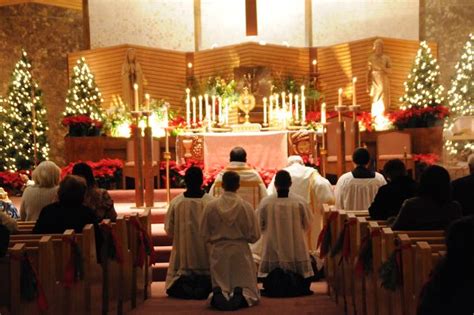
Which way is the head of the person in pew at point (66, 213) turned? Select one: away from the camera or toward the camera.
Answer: away from the camera

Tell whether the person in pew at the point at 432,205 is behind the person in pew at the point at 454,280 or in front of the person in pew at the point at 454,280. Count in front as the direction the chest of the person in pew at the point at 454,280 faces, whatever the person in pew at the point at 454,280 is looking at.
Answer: in front

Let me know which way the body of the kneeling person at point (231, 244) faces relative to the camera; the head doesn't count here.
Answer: away from the camera

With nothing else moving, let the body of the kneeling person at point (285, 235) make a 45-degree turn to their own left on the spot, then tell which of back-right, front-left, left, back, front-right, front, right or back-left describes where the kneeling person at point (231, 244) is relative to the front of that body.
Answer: left

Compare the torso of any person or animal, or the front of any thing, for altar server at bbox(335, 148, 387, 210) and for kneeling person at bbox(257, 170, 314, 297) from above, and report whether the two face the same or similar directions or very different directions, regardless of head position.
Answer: same or similar directions

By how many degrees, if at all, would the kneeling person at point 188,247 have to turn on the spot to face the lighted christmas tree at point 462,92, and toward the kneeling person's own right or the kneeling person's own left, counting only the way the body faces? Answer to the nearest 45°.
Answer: approximately 45° to the kneeling person's own right

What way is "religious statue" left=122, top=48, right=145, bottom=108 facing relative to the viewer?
toward the camera

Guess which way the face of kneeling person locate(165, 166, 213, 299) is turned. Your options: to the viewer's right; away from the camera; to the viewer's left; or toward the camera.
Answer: away from the camera

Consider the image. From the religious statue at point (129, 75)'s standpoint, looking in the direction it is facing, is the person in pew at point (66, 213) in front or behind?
in front

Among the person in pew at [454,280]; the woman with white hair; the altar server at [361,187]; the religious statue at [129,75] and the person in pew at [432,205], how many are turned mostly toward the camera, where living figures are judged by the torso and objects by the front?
1

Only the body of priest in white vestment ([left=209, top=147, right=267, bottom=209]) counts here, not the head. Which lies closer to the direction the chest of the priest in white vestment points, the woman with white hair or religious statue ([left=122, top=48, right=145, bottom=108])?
the religious statue

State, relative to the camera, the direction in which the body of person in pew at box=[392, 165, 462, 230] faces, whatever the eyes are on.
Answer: away from the camera

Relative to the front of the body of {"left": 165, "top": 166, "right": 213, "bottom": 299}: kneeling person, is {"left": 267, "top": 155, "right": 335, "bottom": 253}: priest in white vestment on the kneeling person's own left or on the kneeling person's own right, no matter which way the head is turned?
on the kneeling person's own right

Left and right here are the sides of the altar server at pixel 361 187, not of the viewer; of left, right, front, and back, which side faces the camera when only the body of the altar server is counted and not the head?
back

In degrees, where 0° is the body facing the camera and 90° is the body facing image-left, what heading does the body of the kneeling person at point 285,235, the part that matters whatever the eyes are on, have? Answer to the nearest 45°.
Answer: approximately 180°

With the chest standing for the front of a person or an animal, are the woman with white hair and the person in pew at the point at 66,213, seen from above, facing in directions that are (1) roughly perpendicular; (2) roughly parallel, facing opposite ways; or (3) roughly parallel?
roughly parallel

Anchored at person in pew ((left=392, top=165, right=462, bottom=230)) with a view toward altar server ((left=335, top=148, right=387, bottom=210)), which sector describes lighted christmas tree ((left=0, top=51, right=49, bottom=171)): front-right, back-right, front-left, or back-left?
front-left

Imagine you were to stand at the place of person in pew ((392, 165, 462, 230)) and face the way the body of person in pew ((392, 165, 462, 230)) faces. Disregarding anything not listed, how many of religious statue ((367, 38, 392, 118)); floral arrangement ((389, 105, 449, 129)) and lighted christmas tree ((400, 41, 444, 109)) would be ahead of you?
3
